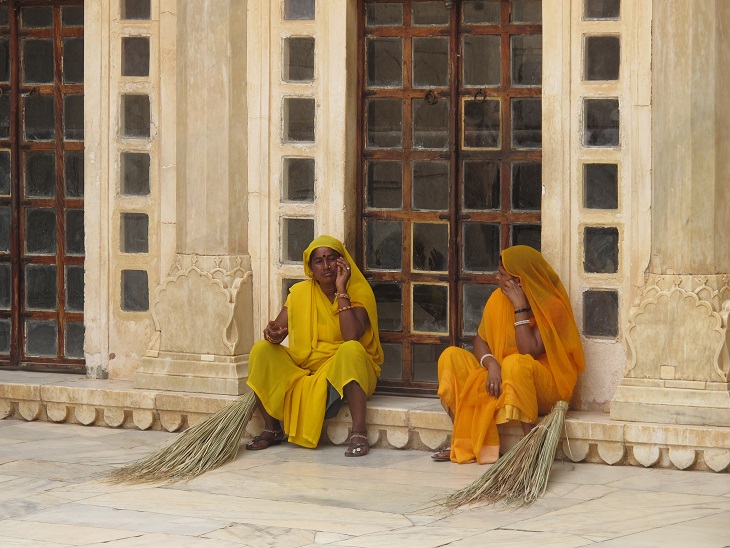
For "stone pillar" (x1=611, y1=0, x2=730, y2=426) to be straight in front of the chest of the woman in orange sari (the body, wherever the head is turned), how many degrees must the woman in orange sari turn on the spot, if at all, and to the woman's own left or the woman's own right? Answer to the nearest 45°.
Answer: approximately 135° to the woman's own left

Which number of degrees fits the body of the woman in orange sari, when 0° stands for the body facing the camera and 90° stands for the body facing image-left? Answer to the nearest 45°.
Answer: approximately 45°

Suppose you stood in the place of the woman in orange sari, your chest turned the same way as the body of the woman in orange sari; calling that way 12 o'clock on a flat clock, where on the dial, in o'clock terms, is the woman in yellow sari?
The woman in yellow sari is roughly at 2 o'clock from the woman in orange sari.

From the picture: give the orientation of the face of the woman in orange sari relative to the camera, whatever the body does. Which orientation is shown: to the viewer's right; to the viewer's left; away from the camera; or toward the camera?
to the viewer's left

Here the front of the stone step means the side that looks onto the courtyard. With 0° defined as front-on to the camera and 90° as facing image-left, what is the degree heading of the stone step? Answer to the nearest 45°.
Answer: approximately 0°
